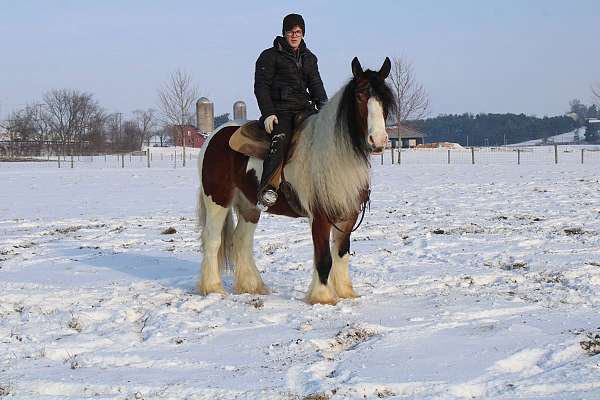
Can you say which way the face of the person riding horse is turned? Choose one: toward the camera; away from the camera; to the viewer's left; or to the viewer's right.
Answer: toward the camera

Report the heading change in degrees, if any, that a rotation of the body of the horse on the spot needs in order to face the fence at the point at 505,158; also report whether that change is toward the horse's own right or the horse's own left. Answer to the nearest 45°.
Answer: approximately 135° to the horse's own left

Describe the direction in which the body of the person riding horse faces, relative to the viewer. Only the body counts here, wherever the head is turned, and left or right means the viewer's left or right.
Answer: facing the viewer and to the right of the viewer
